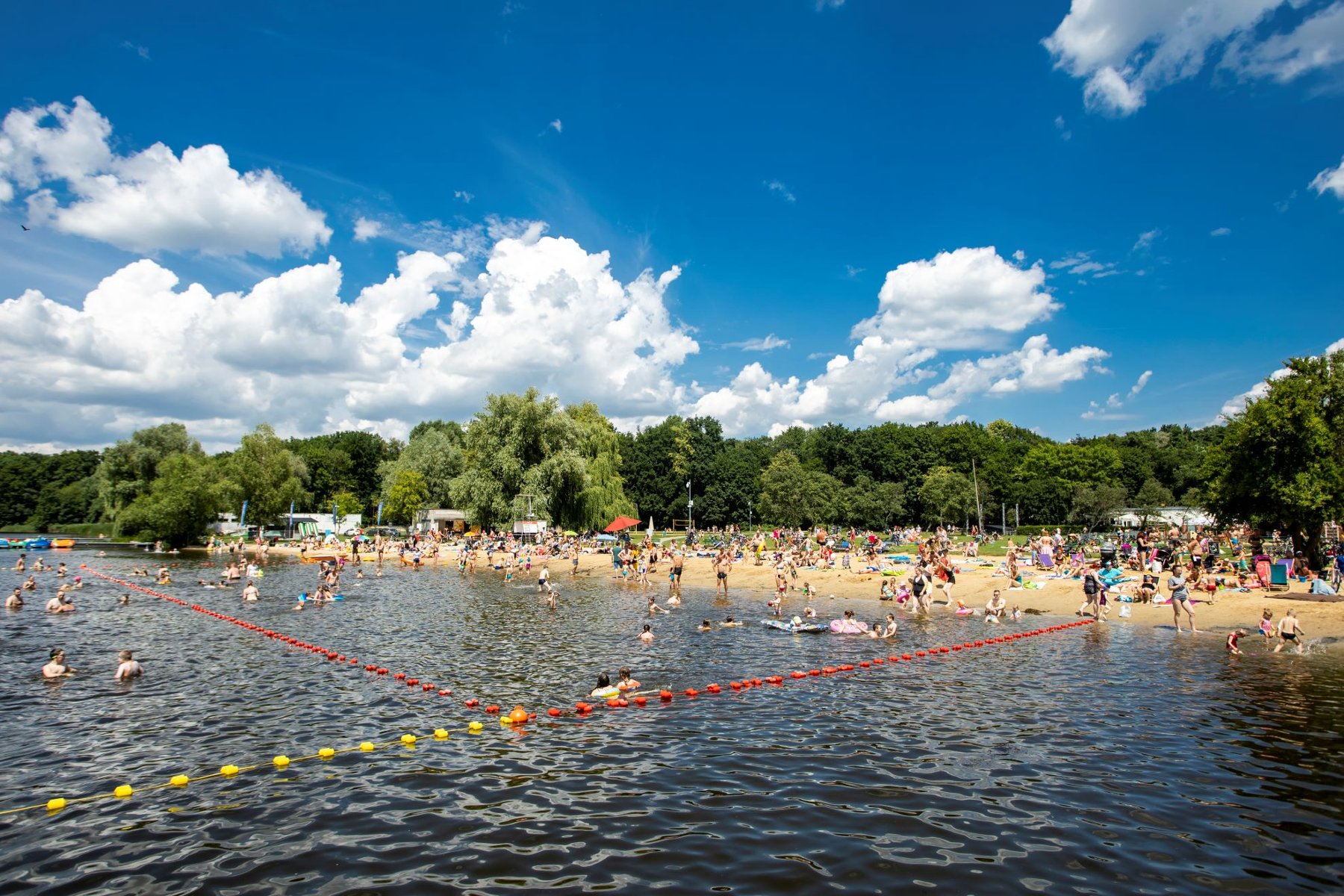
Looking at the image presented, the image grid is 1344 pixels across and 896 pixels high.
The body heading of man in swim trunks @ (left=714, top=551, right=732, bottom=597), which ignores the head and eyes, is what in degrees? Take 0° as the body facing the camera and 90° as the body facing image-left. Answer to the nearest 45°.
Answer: approximately 0°

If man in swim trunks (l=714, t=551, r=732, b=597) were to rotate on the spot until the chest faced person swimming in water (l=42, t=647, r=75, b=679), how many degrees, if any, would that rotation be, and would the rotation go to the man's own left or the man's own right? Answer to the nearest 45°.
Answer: approximately 45° to the man's own right

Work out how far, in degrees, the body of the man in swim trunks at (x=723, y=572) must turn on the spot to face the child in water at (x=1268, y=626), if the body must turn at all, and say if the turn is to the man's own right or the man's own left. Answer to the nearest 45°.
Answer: approximately 45° to the man's own left

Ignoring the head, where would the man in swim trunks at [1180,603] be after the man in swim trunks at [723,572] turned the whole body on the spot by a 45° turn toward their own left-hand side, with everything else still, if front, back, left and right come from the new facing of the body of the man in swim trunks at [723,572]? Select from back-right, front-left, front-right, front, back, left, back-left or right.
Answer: front

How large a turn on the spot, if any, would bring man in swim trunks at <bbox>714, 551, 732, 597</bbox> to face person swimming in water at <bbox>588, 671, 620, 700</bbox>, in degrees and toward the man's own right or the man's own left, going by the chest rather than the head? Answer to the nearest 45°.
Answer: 0° — they already face them

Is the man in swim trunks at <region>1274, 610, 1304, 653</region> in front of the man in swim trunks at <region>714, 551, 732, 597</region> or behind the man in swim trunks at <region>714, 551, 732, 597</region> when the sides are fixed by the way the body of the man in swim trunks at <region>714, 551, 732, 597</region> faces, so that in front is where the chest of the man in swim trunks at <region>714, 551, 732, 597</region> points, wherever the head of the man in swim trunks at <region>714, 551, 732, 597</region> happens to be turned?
in front

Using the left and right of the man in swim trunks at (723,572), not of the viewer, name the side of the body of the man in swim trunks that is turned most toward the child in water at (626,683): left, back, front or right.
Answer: front
